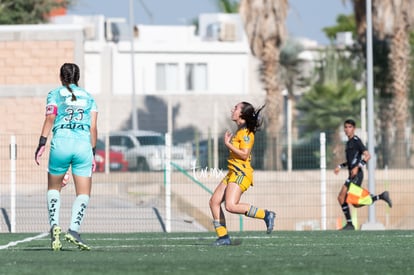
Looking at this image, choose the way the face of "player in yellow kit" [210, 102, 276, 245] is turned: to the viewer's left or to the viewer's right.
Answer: to the viewer's left

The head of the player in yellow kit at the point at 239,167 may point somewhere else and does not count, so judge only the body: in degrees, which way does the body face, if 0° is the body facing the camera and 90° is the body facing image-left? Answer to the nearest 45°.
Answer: approximately 90°

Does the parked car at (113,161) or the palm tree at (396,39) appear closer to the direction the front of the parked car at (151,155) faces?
the palm tree

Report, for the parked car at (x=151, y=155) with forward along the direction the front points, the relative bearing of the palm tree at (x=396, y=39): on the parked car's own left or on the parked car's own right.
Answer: on the parked car's own left

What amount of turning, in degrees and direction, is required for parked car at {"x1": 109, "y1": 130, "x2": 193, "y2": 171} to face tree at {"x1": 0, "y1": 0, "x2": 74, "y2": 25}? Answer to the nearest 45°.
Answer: approximately 135° to its left

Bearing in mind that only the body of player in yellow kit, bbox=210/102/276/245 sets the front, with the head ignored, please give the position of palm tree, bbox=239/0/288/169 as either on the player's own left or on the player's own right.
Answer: on the player's own right

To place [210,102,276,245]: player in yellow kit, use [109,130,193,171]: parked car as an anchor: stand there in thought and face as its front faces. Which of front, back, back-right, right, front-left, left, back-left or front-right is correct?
front-right

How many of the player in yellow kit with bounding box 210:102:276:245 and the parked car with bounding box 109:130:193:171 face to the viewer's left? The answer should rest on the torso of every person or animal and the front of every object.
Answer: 1
